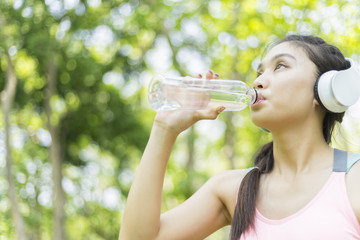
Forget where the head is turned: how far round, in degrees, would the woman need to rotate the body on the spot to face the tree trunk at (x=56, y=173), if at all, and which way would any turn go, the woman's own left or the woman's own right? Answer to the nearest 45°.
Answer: approximately 90° to the woman's own right

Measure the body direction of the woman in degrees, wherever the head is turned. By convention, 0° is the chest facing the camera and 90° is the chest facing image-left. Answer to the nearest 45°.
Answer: approximately 45°

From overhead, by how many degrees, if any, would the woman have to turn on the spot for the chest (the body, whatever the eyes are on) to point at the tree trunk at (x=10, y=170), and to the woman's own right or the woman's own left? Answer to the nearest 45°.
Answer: approximately 90° to the woman's own right
